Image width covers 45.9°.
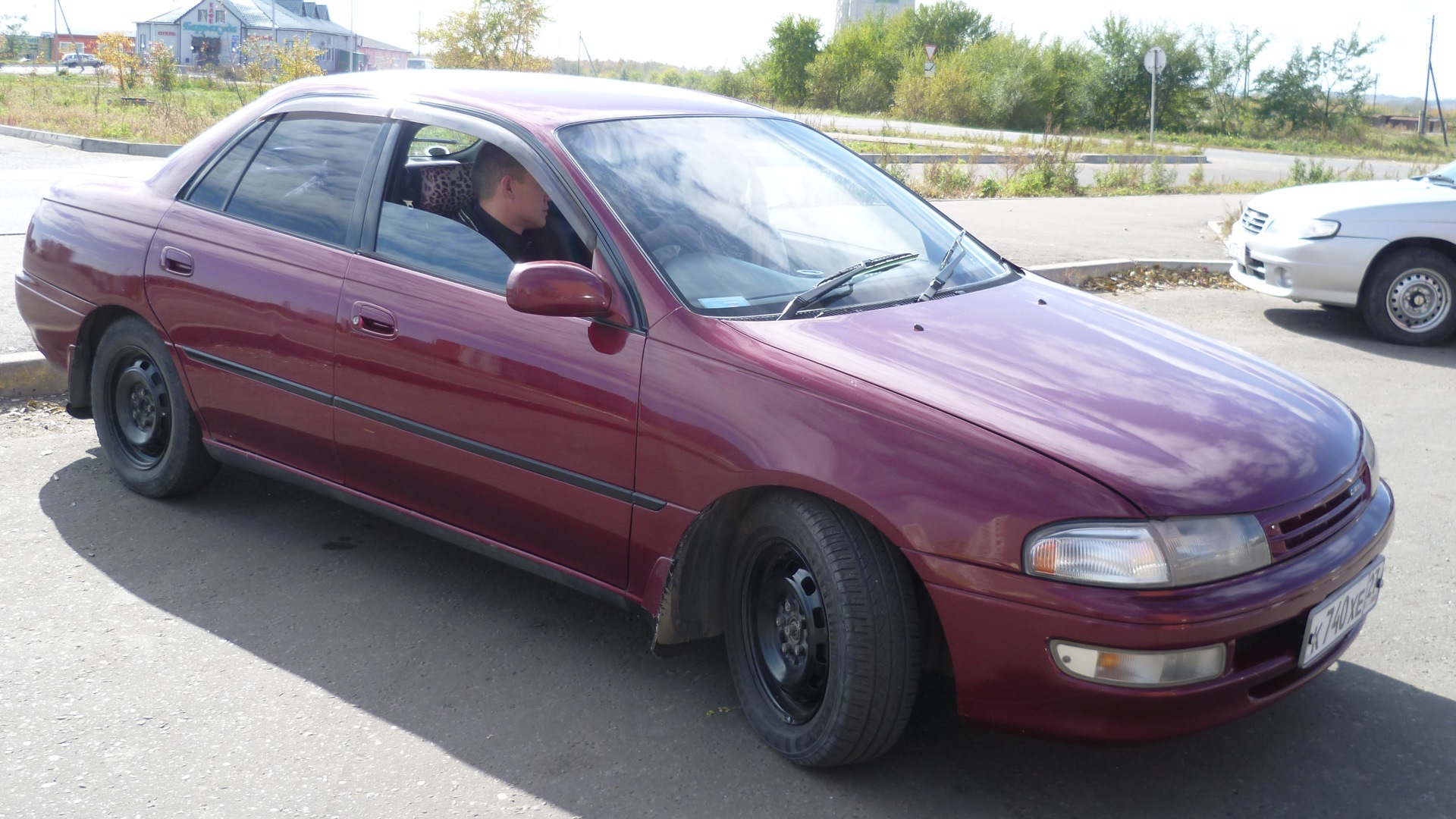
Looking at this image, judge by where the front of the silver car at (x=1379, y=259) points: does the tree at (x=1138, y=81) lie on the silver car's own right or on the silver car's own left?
on the silver car's own right

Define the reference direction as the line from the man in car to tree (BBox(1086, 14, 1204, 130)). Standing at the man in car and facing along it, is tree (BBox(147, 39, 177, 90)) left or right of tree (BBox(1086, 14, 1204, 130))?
left

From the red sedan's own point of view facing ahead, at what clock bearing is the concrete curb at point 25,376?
The concrete curb is roughly at 6 o'clock from the red sedan.

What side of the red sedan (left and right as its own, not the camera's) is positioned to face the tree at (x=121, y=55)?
back

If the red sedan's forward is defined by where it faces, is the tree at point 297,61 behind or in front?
behind

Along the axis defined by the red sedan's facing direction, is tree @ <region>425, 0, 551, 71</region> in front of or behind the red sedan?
behind

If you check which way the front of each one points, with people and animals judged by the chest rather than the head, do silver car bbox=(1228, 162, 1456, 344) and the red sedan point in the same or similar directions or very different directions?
very different directions

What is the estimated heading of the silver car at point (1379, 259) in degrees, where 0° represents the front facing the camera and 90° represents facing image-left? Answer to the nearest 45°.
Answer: approximately 90°

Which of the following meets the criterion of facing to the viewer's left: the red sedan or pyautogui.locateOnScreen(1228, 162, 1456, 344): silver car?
the silver car
